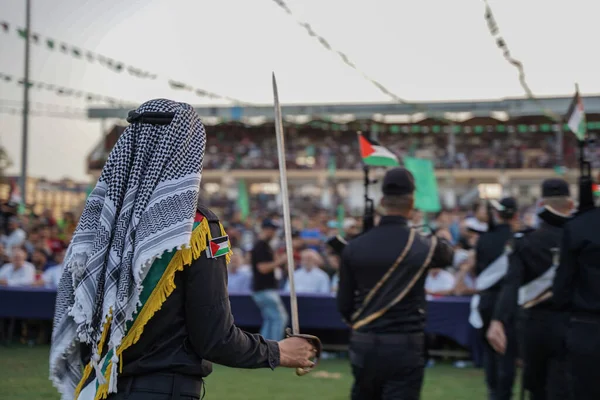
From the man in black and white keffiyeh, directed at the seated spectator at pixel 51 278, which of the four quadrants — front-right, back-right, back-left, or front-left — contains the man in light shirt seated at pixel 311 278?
front-right

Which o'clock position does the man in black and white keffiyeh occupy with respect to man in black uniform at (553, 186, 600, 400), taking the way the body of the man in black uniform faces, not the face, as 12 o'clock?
The man in black and white keffiyeh is roughly at 7 o'clock from the man in black uniform.

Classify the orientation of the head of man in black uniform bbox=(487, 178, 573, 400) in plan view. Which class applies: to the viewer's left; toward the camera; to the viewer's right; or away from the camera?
away from the camera

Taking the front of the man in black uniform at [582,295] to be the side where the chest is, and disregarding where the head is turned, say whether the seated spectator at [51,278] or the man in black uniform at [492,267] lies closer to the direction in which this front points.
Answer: the man in black uniform

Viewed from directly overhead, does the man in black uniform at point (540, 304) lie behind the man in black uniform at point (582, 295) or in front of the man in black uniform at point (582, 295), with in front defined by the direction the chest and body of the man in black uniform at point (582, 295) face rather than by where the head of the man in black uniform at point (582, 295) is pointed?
in front

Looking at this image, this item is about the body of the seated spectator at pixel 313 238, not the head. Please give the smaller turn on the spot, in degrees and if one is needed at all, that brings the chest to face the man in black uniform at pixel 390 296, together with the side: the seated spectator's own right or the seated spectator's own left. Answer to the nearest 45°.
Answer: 0° — they already face them

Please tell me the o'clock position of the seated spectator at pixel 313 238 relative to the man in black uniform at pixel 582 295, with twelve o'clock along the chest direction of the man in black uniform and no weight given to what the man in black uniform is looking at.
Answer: The seated spectator is roughly at 11 o'clock from the man in black uniform.

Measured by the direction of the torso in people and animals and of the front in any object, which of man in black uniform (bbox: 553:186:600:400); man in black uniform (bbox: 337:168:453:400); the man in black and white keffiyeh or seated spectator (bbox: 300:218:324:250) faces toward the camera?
the seated spectator

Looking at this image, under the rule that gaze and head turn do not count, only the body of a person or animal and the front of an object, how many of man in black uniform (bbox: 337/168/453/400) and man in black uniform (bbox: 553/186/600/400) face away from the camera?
2

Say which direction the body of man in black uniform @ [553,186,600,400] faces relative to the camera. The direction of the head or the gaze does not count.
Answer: away from the camera

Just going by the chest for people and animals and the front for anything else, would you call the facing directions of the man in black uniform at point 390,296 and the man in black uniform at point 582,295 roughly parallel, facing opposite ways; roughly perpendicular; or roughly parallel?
roughly parallel

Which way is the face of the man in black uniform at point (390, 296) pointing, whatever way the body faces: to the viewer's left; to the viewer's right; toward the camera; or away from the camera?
away from the camera

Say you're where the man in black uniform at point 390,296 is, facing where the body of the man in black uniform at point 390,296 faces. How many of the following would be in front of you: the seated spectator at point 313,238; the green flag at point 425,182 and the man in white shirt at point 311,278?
3

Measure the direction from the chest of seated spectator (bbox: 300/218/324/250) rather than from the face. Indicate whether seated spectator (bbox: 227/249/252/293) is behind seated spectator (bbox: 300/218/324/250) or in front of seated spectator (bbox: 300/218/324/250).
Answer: in front

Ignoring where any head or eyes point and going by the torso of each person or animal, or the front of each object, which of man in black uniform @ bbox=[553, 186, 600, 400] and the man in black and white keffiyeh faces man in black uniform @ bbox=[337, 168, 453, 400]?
the man in black and white keffiyeh

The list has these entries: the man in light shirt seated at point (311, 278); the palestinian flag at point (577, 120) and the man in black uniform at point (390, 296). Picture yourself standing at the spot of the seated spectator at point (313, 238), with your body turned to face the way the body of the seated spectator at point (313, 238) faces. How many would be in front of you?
3

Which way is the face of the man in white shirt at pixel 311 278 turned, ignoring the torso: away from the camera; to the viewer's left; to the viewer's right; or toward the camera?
toward the camera

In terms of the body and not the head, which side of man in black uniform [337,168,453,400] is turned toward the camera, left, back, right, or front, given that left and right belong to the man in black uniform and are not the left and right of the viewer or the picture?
back

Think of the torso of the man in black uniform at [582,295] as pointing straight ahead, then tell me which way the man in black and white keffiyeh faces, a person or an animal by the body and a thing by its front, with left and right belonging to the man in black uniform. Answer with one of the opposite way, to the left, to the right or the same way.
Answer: the same way
